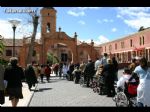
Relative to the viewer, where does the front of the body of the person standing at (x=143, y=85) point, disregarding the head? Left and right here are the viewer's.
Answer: facing away from the viewer and to the left of the viewer

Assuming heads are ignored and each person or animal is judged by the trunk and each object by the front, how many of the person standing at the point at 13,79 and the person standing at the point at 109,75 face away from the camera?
2

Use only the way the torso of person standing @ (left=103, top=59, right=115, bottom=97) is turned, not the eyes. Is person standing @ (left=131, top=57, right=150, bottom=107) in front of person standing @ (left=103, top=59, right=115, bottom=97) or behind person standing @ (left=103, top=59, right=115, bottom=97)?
behind

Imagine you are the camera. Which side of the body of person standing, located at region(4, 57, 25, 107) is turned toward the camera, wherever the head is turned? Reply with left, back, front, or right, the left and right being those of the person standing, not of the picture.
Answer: back

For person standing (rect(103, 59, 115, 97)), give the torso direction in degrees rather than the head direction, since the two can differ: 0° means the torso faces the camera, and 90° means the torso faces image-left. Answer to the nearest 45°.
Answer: approximately 180°
